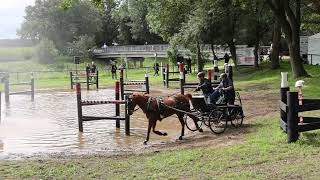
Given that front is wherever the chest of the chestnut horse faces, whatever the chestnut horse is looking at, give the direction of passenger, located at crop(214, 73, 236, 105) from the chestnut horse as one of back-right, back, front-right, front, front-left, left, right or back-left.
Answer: back-right

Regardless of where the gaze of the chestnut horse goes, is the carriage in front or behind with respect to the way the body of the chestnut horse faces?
behind

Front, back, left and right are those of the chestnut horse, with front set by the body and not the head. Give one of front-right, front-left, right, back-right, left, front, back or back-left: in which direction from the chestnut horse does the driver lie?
back-right

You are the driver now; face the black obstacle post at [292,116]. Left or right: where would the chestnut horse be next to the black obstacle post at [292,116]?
right

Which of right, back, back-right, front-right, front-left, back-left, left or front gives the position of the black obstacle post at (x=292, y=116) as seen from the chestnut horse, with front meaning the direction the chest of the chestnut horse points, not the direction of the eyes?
back-left

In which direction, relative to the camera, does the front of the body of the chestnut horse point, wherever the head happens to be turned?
to the viewer's left
